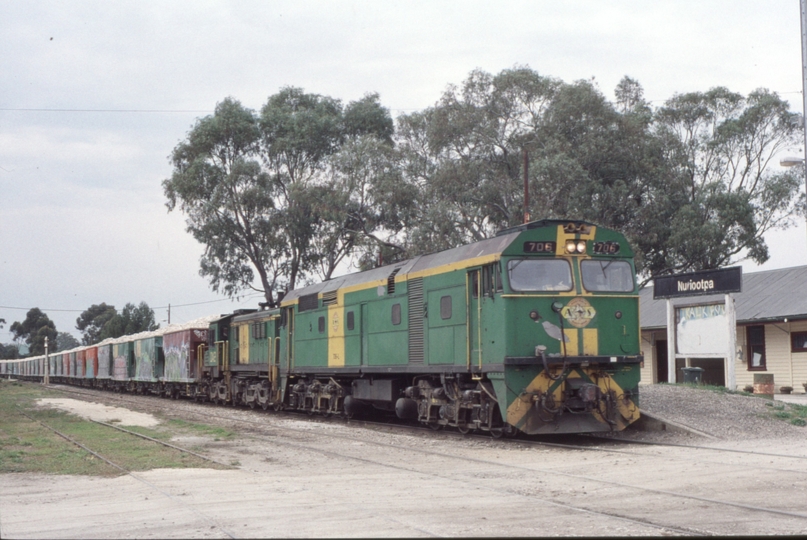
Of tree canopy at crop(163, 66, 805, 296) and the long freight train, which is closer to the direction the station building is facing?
the long freight train

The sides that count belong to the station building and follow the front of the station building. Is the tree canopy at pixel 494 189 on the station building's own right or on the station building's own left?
on the station building's own right

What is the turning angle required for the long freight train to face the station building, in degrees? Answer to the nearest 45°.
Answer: approximately 90° to its left

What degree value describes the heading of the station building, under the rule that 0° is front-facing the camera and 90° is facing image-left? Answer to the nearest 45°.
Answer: approximately 45°

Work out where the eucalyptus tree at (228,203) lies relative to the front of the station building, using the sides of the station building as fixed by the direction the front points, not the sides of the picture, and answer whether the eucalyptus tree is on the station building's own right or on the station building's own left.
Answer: on the station building's own right

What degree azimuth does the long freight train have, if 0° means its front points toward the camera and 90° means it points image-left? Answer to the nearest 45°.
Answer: approximately 315°

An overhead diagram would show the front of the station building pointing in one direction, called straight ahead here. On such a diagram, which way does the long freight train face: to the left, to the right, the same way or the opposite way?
to the left

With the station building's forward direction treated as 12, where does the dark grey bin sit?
The dark grey bin is roughly at 11 o'clock from the station building.
